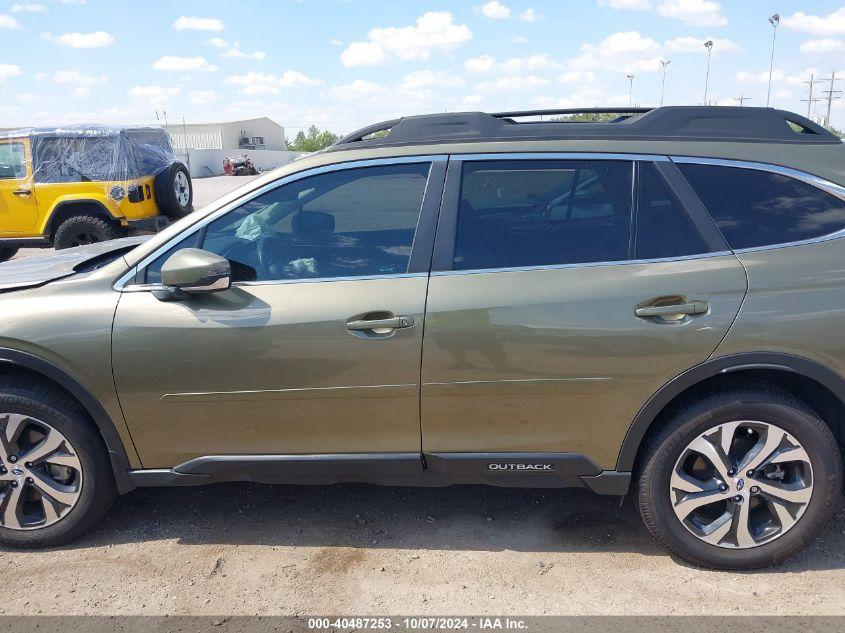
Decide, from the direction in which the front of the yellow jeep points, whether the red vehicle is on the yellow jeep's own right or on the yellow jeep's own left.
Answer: on the yellow jeep's own right

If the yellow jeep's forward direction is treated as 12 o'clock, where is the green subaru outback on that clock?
The green subaru outback is roughly at 7 o'clock from the yellow jeep.

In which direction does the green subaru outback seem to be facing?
to the viewer's left

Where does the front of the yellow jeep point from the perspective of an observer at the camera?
facing away from the viewer and to the left of the viewer

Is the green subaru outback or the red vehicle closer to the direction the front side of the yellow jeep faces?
the red vehicle

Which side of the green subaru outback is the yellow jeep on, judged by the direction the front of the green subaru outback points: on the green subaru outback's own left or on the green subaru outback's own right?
on the green subaru outback's own right

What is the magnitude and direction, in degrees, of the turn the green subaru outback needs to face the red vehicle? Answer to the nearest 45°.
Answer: approximately 90° to its right
